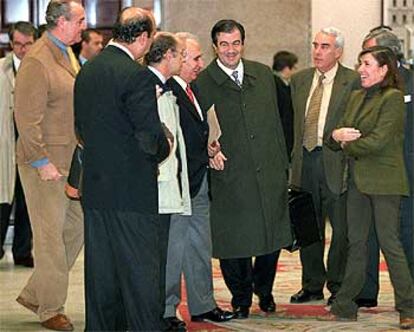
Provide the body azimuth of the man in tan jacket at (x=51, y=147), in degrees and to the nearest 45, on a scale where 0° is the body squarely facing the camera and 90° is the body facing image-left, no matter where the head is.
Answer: approximately 270°

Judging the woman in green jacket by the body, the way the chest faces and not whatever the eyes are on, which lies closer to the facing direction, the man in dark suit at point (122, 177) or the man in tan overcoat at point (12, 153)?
the man in dark suit

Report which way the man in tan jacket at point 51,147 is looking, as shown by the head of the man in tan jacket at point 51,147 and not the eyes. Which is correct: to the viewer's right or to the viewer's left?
to the viewer's right

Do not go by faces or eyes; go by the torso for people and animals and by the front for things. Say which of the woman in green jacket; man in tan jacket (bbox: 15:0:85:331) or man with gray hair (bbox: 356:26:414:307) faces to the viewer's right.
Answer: the man in tan jacket

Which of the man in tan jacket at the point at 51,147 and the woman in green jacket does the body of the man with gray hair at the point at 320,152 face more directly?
the man in tan jacket
